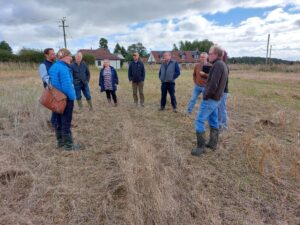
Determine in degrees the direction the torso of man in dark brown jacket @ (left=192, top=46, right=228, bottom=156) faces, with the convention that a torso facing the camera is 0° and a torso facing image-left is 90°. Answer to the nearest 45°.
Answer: approximately 90°

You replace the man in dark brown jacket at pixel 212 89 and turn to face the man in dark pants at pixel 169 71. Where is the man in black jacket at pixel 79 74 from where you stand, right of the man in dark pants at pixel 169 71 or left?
left

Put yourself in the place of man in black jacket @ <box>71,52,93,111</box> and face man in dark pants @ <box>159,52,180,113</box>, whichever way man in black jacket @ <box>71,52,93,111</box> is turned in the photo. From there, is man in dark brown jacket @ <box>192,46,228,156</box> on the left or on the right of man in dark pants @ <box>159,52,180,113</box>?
right

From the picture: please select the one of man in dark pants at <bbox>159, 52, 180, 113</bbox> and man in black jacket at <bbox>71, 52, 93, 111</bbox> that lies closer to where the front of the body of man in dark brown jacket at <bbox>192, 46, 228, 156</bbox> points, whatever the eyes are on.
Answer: the man in black jacket

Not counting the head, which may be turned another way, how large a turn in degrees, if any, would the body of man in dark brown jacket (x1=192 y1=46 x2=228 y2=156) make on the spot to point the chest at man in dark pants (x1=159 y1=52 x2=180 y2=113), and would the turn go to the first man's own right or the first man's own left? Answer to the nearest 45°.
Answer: approximately 90° to the first man's own right

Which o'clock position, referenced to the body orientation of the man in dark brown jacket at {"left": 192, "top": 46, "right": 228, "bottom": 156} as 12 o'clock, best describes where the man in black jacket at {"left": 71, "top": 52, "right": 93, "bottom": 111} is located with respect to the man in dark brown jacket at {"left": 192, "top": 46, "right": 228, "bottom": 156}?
the man in black jacket at {"left": 71, "top": 52, "right": 93, "bottom": 111} is roughly at 1 o'clock from the man in dark brown jacket at {"left": 192, "top": 46, "right": 228, "bottom": 156}.
